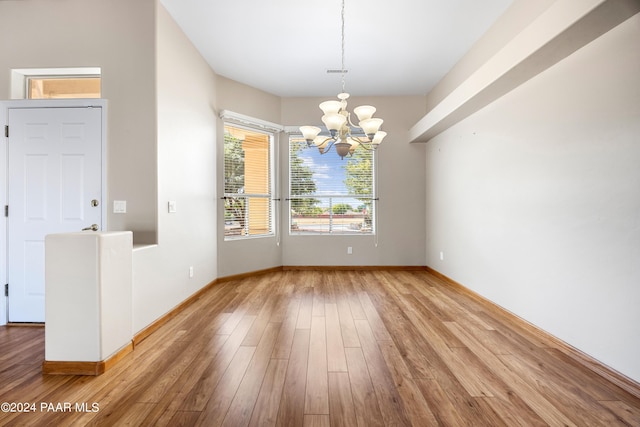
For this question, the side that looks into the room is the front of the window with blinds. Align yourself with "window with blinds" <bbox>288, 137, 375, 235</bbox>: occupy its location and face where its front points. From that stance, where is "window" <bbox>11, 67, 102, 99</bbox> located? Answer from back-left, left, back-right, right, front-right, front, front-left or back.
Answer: front-right

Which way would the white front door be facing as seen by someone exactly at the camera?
facing the viewer

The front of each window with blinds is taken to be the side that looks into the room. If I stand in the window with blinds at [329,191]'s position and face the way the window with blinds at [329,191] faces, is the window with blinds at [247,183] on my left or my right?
on my right

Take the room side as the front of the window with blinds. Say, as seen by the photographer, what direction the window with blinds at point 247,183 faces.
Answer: facing the viewer and to the right of the viewer

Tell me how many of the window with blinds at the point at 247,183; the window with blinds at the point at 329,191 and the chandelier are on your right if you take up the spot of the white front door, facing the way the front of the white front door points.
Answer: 0

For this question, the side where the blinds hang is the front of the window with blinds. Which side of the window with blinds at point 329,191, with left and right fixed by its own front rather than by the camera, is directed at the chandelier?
front

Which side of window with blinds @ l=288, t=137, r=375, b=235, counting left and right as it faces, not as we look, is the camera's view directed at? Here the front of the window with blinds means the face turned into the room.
front

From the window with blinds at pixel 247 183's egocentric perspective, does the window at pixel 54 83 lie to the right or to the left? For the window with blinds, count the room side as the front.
on its right

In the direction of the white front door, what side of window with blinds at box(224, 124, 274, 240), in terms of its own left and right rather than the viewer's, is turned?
right

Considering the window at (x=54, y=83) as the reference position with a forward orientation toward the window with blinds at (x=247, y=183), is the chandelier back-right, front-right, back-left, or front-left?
front-right

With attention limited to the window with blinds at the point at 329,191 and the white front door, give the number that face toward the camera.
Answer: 2

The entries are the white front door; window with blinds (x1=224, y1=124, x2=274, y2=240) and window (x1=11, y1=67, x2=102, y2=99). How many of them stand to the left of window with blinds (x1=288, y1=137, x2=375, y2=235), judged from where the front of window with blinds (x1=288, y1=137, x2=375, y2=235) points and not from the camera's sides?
0

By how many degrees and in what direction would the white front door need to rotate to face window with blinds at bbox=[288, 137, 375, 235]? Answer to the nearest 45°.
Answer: approximately 90° to its left

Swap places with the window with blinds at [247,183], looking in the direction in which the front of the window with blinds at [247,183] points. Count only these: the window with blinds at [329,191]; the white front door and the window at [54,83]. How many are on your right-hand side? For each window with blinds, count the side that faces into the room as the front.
2

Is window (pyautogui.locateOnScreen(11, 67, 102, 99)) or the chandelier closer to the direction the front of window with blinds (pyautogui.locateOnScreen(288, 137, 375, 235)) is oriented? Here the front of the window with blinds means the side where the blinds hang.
the chandelier

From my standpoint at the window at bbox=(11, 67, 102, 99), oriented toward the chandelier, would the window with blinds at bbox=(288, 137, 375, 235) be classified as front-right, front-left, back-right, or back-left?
front-left
